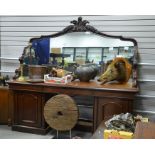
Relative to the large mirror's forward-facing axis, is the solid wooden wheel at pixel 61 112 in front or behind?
in front

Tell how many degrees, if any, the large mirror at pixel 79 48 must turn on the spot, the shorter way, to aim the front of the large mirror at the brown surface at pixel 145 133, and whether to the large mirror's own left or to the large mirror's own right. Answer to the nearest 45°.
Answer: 0° — it already faces it

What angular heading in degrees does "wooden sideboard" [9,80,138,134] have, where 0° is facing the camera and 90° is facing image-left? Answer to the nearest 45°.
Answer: approximately 0°

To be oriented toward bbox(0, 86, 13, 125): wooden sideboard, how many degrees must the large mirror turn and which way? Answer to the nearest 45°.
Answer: approximately 90° to its right

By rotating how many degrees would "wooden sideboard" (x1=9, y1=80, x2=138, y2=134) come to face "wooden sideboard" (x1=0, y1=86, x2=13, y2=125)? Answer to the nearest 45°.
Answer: approximately 135° to its right
